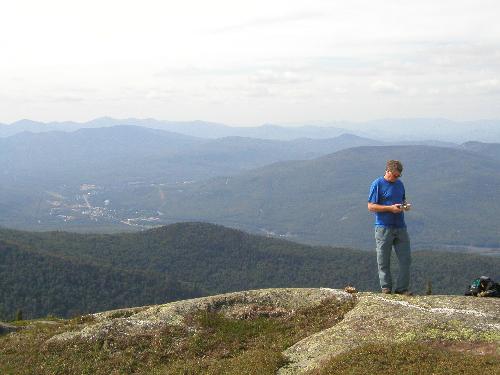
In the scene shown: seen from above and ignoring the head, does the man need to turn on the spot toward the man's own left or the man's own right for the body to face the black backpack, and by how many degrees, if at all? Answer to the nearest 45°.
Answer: approximately 45° to the man's own left

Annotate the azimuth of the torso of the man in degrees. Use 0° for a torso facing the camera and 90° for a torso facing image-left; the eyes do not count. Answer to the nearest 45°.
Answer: approximately 315°
